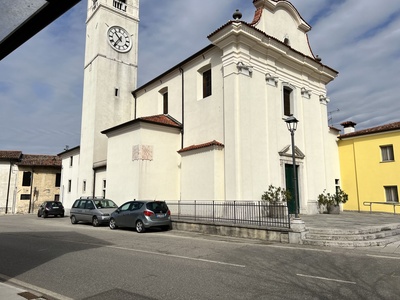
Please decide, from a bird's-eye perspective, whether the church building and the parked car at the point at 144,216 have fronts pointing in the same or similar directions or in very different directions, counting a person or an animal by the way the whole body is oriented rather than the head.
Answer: very different directions

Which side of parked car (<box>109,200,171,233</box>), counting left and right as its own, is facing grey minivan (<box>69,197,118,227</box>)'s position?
front

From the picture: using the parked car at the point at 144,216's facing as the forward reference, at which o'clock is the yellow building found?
The yellow building is roughly at 4 o'clock from the parked car.

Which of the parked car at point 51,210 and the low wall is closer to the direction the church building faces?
the low wall

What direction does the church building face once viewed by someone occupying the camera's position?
facing the viewer and to the right of the viewer

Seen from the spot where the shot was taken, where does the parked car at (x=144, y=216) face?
facing away from the viewer and to the left of the viewer

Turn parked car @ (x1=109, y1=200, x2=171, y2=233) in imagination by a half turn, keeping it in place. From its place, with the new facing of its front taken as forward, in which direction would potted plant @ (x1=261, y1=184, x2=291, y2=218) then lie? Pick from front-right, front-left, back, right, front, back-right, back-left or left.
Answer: front-left

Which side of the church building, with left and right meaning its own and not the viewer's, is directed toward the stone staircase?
front
